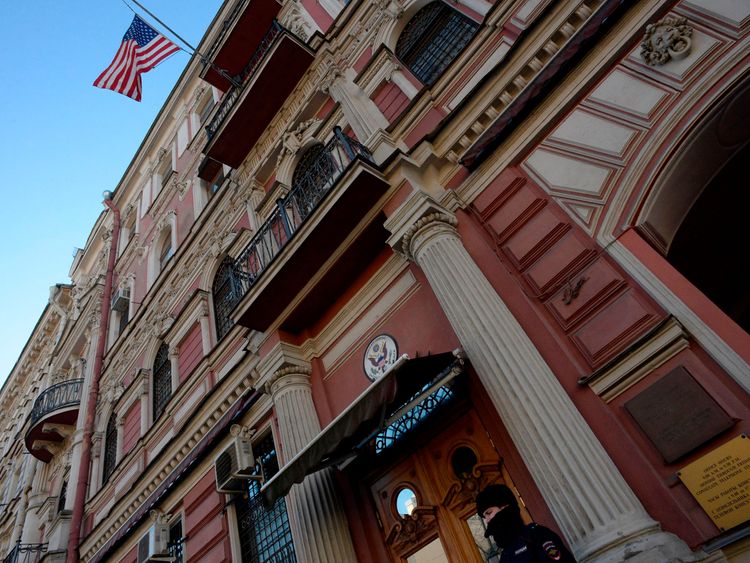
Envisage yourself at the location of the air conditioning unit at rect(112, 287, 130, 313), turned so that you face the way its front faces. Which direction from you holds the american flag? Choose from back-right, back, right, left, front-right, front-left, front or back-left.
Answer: front-left

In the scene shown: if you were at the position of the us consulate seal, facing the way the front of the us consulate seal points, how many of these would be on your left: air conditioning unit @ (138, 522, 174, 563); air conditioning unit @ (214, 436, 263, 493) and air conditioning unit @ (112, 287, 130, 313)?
0

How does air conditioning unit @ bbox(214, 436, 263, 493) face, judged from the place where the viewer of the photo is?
facing the viewer and to the left of the viewer

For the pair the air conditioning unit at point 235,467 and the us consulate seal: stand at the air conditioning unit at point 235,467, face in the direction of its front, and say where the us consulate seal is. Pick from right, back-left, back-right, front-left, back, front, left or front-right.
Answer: left

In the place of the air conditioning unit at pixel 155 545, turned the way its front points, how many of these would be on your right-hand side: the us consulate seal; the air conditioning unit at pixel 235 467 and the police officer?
0

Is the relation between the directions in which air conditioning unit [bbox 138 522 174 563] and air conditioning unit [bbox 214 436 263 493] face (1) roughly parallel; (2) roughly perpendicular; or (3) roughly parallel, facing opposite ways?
roughly parallel

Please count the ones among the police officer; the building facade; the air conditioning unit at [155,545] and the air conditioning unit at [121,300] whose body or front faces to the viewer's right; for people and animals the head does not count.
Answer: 0

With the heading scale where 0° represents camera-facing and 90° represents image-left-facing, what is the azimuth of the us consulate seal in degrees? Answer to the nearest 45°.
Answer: approximately 45°

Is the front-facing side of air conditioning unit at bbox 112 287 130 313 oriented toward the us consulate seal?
no

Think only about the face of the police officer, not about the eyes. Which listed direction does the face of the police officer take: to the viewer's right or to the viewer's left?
to the viewer's left

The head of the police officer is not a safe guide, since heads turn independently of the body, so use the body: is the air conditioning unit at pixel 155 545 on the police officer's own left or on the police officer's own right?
on the police officer's own right

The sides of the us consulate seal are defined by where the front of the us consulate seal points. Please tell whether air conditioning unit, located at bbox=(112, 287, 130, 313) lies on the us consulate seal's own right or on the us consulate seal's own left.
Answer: on the us consulate seal's own right
